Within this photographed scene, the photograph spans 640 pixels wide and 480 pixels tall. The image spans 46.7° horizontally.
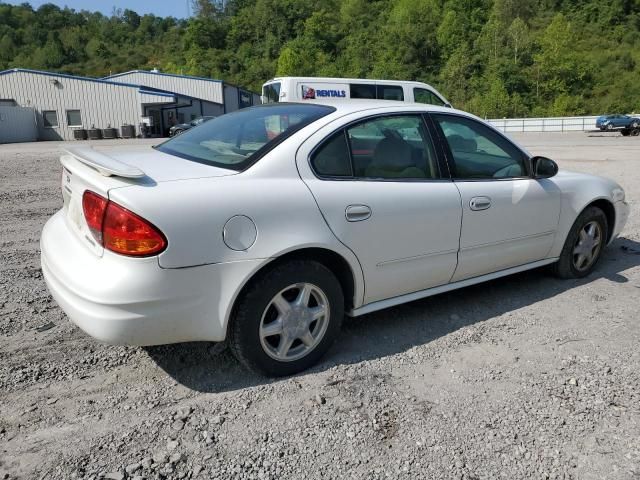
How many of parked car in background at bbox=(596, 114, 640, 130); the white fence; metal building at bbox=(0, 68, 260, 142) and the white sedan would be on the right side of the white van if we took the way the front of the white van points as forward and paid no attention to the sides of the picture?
1

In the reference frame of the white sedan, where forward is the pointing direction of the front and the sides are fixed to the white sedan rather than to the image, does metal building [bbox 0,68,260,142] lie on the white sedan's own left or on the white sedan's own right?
on the white sedan's own left

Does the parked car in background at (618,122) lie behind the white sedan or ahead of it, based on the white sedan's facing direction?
ahead

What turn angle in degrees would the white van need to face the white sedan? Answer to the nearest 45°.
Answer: approximately 90° to its right

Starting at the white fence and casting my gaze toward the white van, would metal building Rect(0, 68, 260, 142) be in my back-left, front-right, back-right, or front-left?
front-right

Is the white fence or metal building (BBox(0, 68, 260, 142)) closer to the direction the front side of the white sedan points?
the white fence

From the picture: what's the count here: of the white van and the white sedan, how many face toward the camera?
0

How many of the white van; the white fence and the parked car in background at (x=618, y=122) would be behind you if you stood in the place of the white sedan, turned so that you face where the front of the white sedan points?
0

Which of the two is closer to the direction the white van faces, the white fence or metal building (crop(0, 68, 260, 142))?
the white fence

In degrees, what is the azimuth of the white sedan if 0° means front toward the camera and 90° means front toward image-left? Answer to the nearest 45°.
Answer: approximately 225°

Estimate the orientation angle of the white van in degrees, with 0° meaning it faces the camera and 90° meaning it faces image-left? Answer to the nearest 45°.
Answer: approximately 270°

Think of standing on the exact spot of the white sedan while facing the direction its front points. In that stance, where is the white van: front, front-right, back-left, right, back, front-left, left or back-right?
front-left

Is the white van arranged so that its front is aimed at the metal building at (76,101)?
no

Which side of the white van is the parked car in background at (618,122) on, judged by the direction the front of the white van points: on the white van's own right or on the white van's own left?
on the white van's own left
